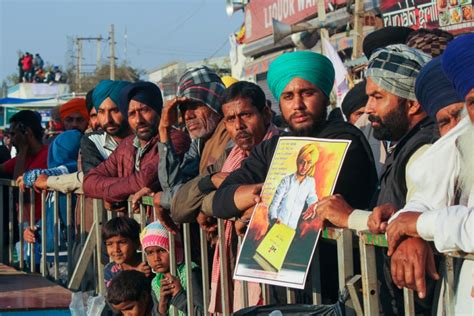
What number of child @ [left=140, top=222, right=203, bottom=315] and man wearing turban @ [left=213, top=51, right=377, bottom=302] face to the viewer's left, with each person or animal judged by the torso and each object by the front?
0

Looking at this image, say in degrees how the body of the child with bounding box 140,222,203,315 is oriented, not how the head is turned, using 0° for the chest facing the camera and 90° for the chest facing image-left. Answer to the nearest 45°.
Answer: approximately 0°

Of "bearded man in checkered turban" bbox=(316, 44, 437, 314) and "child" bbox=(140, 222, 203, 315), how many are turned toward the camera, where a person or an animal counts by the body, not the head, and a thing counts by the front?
1

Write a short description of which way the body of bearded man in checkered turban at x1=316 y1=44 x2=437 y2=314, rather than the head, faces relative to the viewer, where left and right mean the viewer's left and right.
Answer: facing to the left of the viewer

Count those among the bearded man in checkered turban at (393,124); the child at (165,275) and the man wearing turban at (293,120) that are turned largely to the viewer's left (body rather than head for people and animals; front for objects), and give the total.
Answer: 1

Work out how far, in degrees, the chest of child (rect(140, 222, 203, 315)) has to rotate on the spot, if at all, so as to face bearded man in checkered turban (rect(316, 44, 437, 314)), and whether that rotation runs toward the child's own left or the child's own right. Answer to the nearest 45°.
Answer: approximately 45° to the child's own left
